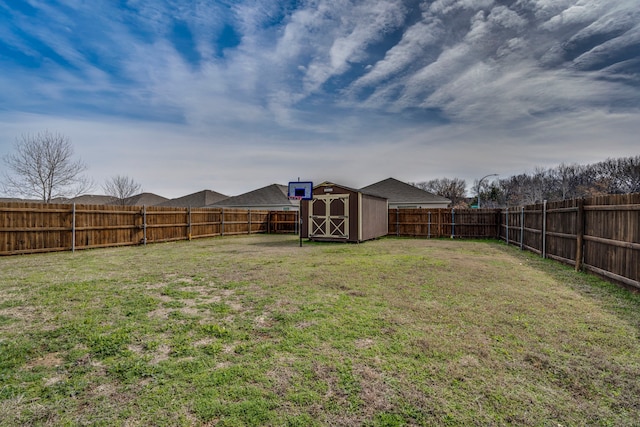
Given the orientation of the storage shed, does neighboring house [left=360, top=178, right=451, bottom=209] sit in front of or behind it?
behind

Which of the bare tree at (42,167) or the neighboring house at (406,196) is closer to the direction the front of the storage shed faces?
the bare tree

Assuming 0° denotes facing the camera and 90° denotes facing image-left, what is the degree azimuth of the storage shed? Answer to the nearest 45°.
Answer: approximately 45°

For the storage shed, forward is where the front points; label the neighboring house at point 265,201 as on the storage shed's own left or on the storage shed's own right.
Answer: on the storage shed's own right

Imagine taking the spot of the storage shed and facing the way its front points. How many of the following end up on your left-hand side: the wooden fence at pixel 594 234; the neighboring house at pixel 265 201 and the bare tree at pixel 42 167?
1

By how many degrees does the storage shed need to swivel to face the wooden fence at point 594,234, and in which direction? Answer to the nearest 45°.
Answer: approximately 90° to its left

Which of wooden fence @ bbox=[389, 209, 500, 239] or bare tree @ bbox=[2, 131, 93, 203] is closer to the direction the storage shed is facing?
the bare tree

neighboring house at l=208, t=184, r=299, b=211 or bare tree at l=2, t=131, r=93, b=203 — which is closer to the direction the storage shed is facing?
the bare tree

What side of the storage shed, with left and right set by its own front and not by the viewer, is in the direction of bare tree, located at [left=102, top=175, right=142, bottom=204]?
right

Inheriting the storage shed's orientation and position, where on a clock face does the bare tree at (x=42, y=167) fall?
The bare tree is roughly at 2 o'clock from the storage shed.
